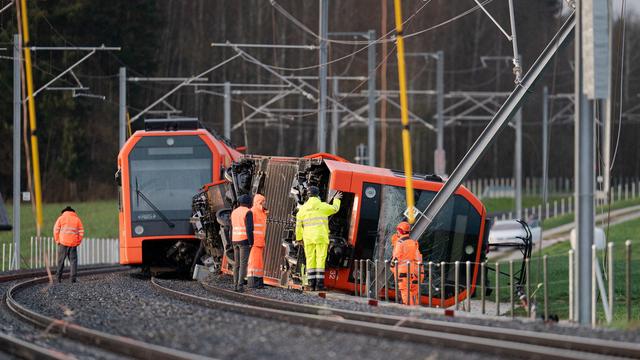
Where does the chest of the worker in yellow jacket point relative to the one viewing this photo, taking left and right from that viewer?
facing away from the viewer

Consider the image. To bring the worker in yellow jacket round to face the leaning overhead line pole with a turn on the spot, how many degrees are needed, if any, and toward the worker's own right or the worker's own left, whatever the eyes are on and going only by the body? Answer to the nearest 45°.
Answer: approximately 90° to the worker's own right

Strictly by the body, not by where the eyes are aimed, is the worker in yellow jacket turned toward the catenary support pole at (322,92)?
yes

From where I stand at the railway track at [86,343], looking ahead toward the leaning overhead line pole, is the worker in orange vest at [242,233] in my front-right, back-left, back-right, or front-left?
front-left

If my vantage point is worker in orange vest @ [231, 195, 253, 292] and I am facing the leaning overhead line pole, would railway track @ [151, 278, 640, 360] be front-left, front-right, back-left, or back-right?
front-right

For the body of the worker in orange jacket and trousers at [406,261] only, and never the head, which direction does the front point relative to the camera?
away from the camera

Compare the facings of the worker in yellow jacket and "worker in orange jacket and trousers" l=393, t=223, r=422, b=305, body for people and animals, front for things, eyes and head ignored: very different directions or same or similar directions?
same or similar directions

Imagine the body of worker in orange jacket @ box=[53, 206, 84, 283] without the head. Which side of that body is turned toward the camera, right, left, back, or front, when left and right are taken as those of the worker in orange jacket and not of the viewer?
back
